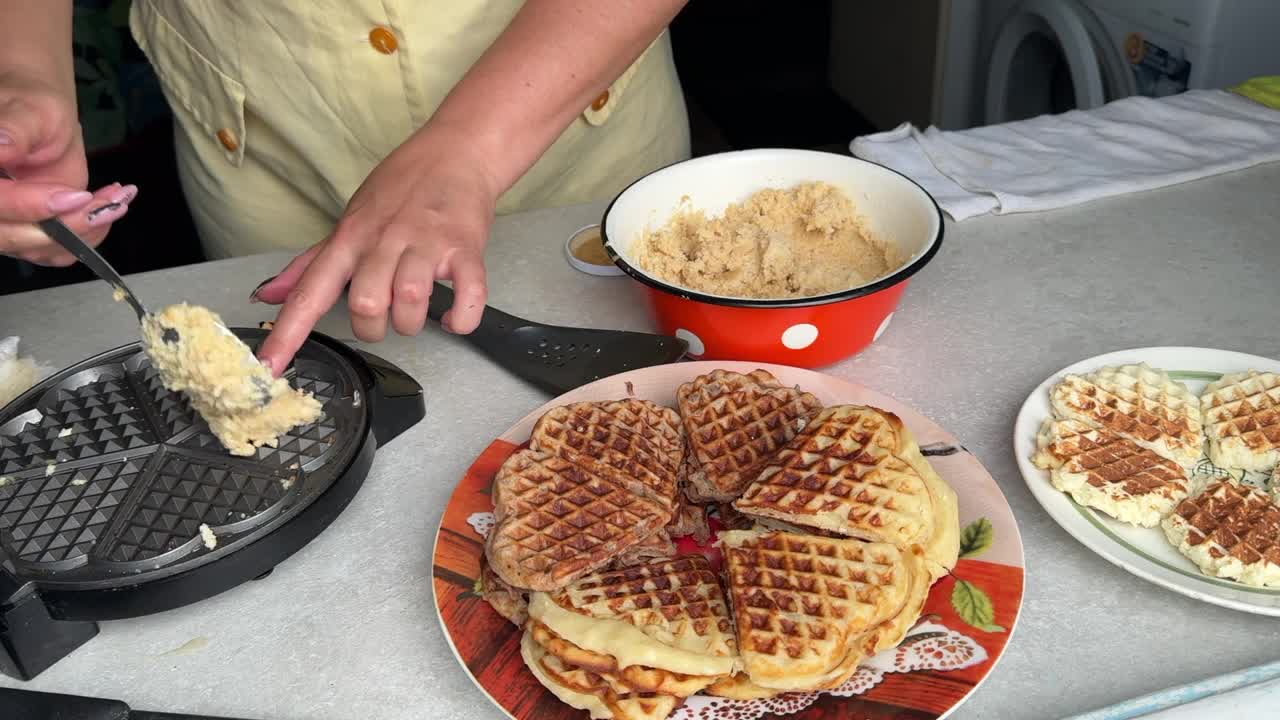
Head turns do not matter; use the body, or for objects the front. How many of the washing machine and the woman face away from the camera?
0

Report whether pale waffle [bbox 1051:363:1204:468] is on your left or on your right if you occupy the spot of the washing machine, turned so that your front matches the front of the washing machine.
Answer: on your left

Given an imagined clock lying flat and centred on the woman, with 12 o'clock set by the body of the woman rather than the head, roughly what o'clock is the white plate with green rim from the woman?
The white plate with green rim is roughly at 11 o'clock from the woman.

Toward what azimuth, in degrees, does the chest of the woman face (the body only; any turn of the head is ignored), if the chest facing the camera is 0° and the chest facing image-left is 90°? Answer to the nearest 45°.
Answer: approximately 0°

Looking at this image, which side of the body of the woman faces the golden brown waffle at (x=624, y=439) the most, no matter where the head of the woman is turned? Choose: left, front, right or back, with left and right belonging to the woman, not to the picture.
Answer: front

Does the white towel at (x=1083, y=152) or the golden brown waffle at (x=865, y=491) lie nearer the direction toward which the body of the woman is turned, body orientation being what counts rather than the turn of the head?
the golden brown waffle

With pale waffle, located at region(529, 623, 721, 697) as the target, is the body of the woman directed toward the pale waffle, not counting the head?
yes

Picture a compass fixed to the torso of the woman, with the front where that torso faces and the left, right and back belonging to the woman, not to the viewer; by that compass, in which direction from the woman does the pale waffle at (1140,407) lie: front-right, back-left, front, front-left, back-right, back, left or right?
front-left

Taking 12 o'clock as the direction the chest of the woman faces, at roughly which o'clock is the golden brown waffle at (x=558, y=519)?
The golden brown waffle is roughly at 12 o'clock from the woman.

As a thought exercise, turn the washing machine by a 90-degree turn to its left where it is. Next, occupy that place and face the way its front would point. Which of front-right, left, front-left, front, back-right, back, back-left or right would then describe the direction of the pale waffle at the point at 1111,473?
front-right

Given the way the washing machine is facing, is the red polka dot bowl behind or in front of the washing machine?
in front

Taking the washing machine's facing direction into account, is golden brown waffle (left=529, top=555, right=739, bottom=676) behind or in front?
in front

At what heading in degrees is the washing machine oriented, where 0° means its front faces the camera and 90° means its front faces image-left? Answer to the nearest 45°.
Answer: approximately 45°

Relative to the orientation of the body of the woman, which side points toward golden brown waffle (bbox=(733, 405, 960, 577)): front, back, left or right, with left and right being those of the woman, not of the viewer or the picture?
front

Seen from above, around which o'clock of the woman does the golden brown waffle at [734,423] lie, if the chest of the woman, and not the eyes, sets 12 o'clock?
The golden brown waffle is roughly at 11 o'clock from the woman.

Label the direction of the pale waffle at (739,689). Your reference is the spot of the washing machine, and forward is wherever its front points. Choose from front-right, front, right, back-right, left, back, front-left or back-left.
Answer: front-left
